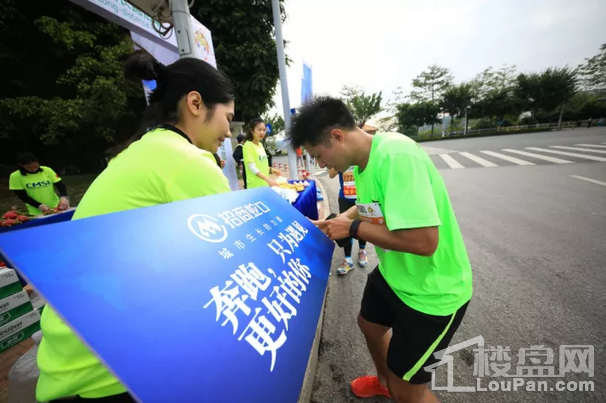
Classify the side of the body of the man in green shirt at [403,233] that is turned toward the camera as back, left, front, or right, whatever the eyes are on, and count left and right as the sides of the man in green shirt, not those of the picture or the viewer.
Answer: left

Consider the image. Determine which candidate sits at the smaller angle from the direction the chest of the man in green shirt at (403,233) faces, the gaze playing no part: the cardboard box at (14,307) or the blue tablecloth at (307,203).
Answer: the cardboard box

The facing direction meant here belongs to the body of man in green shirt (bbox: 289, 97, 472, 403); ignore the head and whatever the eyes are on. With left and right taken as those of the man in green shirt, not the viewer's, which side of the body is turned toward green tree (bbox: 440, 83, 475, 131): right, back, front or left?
right

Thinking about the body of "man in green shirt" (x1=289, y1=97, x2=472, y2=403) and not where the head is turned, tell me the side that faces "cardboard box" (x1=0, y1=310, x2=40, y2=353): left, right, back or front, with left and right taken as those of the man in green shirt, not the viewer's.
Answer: front

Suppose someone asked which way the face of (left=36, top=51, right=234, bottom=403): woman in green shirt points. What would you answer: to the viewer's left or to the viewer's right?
to the viewer's right

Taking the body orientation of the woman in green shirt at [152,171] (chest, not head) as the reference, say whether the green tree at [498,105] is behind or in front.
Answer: in front

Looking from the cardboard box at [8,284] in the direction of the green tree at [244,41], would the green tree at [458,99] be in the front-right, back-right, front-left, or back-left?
front-right

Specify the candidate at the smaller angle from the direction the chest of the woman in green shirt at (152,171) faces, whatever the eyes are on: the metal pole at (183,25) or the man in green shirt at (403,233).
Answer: the man in green shirt

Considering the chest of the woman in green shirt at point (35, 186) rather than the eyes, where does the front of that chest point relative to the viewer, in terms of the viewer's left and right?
facing the viewer and to the right of the viewer

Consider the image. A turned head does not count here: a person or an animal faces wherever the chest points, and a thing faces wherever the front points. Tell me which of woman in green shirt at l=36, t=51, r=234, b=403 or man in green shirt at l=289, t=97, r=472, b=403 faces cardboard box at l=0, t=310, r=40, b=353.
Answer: the man in green shirt

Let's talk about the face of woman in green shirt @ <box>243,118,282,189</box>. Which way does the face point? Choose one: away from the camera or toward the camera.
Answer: toward the camera

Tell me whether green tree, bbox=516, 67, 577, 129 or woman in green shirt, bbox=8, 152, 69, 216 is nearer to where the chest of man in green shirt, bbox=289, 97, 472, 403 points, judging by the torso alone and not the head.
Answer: the woman in green shirt

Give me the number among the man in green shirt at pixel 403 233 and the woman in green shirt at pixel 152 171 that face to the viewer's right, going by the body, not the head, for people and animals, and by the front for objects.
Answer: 1

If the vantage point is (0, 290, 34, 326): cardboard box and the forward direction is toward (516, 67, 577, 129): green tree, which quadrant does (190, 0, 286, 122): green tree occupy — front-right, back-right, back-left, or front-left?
front-left

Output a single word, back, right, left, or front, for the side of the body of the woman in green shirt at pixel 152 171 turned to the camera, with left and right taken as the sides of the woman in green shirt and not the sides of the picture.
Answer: right

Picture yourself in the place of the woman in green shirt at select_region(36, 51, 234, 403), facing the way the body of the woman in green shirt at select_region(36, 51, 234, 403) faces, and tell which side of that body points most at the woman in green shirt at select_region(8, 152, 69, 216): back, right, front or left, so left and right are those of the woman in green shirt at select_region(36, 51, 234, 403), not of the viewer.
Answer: left
